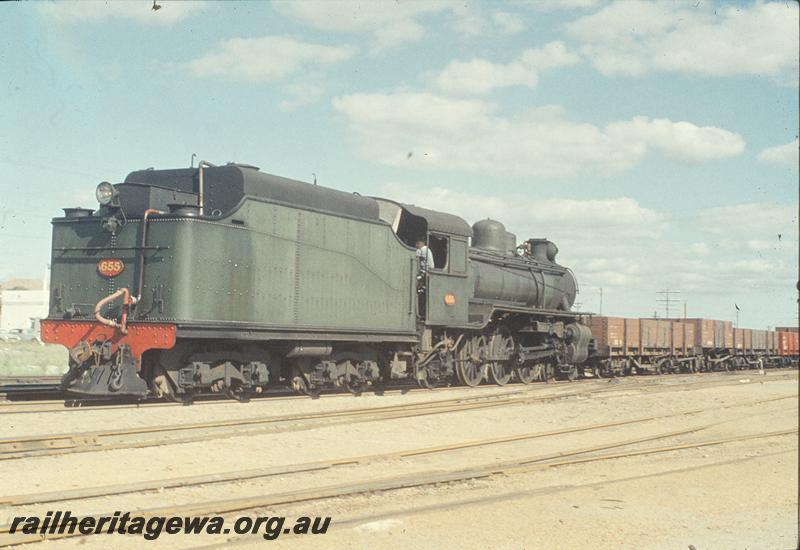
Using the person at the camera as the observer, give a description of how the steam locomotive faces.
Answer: facing away from the viewer and to the right of the viewer

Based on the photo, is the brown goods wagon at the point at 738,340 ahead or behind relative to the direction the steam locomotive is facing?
ahead

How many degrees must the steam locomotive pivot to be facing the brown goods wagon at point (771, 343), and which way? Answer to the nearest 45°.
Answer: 0° — it already faces it

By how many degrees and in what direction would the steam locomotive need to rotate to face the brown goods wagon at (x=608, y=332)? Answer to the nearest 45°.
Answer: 0° — it already faces it

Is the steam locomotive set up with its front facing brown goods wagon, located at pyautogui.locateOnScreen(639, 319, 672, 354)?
yes

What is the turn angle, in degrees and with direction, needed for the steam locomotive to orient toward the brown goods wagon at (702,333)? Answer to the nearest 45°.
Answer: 0° — it already faces it
